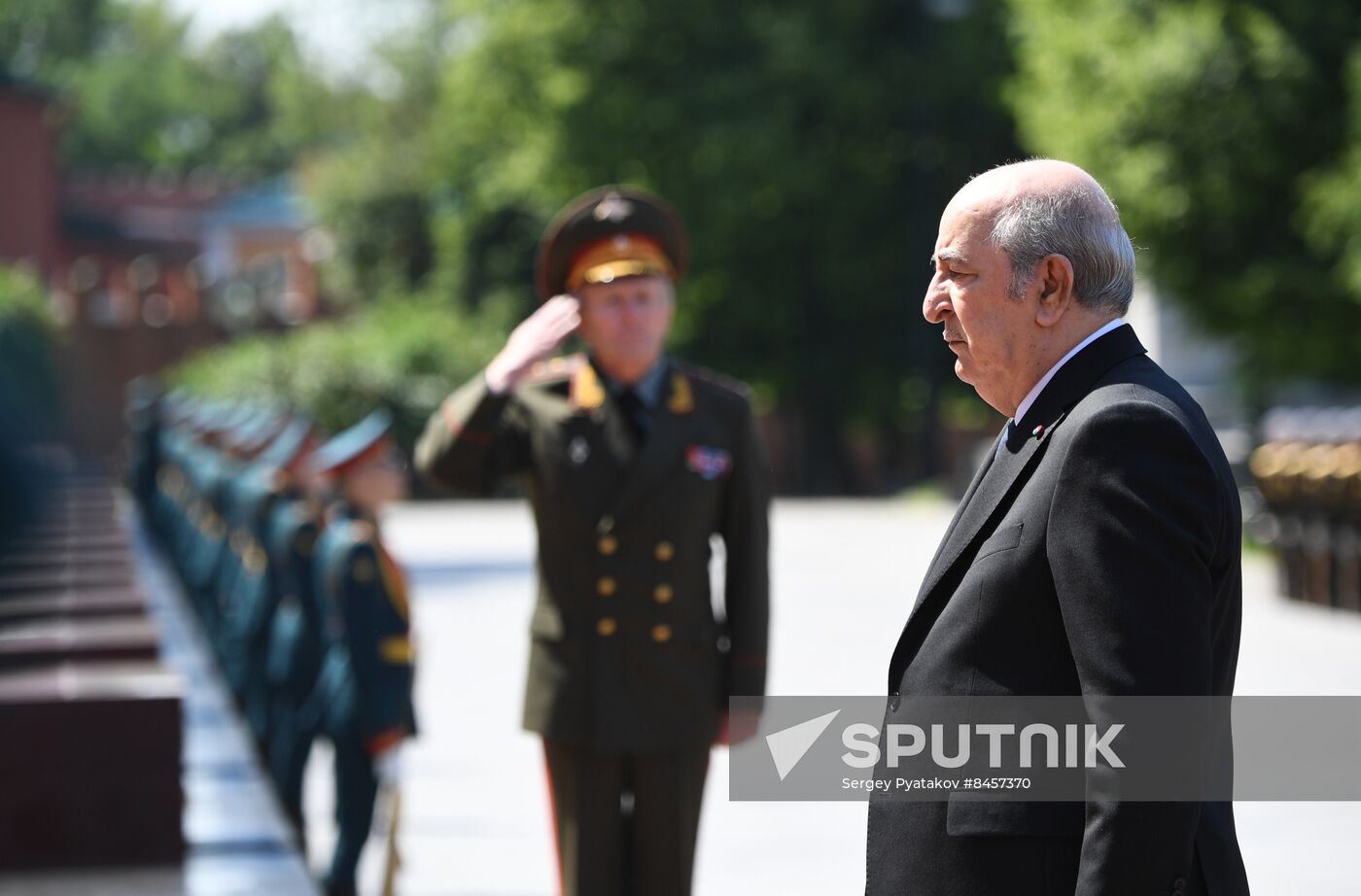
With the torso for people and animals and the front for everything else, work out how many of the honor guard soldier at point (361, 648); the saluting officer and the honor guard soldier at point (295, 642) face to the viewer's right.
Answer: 2

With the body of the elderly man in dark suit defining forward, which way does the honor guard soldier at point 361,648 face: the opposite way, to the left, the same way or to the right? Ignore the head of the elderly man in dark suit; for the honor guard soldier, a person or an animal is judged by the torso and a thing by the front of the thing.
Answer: the opposite way

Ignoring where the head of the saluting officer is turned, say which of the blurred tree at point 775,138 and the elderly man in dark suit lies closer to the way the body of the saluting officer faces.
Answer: the elderly man in dark suit

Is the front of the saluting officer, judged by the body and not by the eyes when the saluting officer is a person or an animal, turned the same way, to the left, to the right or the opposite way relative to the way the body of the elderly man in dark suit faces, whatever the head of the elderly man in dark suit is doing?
to the left

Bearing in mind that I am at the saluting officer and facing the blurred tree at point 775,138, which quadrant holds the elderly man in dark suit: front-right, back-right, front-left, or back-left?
back-right

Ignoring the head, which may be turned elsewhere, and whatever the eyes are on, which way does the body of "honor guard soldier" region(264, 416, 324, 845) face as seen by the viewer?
to the viewer's right

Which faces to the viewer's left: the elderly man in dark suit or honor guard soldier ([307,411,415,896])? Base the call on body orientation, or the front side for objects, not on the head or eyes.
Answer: the elderly man in dark suit

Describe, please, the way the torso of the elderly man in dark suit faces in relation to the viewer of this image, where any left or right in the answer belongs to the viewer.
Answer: facing to the left of the viewer

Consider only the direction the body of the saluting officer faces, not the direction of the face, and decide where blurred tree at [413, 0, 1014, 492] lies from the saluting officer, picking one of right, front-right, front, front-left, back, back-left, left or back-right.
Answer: back

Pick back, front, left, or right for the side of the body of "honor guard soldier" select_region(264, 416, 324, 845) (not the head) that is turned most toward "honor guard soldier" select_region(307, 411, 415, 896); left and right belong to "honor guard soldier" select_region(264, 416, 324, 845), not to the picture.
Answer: right

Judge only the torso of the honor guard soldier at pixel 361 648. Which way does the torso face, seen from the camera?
to the viewer's right

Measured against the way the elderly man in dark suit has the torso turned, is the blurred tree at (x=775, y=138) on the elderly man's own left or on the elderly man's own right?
on the elderly man's own right
